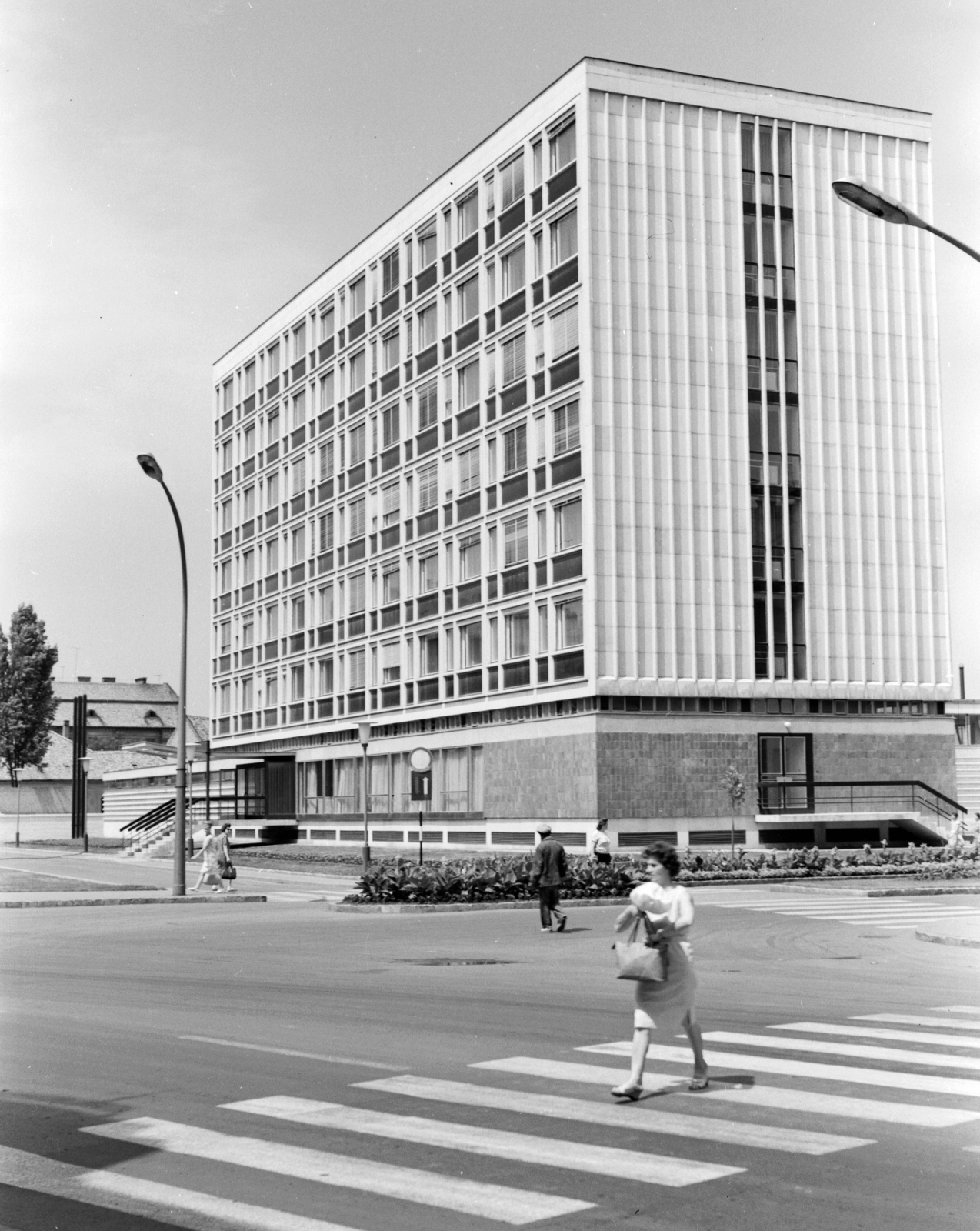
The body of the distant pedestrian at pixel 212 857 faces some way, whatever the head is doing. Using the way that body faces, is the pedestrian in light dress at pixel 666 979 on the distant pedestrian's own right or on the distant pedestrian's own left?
on the distant pedestrian's own left

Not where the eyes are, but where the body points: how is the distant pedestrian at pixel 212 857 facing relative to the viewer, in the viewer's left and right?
facing to the left of the viewer

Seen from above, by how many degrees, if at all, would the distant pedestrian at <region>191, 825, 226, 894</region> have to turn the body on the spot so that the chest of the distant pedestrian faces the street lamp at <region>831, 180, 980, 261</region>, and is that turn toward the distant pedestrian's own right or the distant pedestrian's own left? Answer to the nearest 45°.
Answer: approximately 90° to the distant pedestrian's own left
